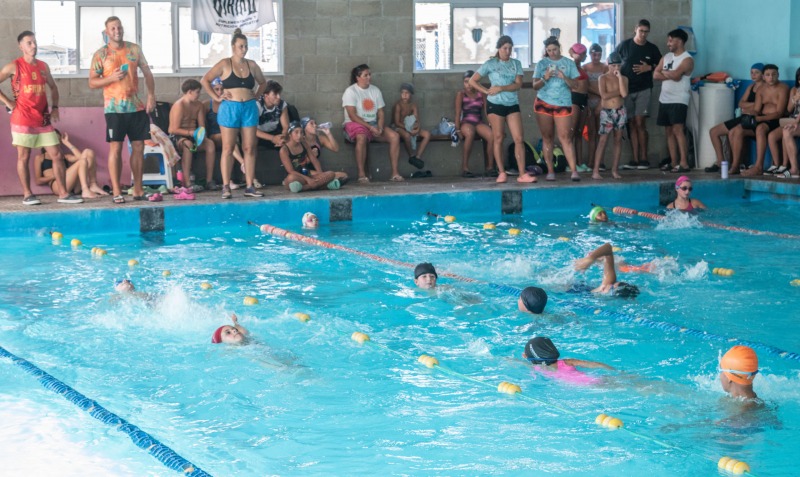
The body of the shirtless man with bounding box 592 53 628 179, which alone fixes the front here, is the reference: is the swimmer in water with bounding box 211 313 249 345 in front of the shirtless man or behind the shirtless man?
in front

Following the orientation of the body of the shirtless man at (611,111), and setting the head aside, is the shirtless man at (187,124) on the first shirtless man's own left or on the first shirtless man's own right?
on the first shirtless man's own right

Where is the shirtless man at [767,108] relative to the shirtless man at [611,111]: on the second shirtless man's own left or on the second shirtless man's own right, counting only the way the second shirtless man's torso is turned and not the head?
on the second shirtless man's own left

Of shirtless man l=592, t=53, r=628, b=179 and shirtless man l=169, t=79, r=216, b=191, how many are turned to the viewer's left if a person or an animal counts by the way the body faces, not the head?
0

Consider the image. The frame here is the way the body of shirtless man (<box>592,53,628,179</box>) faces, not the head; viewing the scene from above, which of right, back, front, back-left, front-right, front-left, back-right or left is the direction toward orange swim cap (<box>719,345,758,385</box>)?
front

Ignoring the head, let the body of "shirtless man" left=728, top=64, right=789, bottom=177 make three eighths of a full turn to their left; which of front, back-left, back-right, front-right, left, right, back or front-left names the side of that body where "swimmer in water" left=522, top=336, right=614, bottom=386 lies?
right

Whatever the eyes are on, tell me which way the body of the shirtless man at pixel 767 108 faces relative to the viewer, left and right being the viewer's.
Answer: facing the viewer and to the left of the viewer

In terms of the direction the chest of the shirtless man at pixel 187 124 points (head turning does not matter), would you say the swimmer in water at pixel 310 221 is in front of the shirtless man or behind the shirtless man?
in front

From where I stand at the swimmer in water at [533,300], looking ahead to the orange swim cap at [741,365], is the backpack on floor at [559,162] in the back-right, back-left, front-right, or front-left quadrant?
back-left

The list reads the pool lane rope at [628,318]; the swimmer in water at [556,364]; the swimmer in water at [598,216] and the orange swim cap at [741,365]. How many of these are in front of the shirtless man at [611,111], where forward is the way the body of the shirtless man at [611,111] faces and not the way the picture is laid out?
4

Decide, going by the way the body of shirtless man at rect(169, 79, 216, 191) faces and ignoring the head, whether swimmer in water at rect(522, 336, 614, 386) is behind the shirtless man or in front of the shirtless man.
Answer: in front

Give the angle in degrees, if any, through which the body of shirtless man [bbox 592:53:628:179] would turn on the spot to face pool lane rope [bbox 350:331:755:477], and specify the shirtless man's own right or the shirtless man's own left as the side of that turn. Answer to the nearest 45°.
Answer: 0° — they already face it

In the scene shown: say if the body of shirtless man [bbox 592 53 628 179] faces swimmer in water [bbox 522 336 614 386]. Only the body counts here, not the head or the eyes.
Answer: yes

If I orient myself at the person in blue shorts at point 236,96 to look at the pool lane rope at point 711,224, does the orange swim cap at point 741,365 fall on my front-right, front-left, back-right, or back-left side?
front-right

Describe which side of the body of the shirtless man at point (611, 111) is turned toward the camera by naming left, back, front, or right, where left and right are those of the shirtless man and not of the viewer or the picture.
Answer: front

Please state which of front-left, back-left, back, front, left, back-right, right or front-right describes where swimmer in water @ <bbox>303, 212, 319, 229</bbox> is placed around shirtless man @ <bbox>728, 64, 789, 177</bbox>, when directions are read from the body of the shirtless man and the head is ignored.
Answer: front
